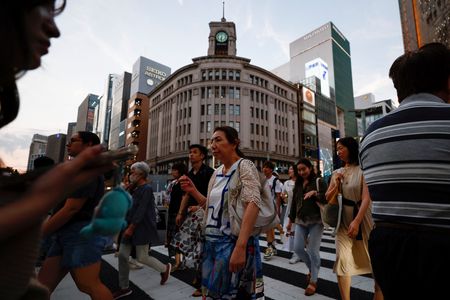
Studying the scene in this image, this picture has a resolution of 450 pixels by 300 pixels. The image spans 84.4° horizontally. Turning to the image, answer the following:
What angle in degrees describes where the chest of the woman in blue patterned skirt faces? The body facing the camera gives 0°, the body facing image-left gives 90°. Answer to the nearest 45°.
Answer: approximately 45°

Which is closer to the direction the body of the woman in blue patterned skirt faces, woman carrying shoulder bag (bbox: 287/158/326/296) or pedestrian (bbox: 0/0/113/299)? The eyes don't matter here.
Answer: the pedestrian

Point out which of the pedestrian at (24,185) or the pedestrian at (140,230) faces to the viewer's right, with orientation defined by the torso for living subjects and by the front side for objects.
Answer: the pedestrian at (24,185)

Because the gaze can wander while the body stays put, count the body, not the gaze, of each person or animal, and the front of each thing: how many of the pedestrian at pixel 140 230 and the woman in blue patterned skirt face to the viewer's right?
0

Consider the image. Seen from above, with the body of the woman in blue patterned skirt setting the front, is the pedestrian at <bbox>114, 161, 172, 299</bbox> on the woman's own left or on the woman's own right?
on the woman's own right

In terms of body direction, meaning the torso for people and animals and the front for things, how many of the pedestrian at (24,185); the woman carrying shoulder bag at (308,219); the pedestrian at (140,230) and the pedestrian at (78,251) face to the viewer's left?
2

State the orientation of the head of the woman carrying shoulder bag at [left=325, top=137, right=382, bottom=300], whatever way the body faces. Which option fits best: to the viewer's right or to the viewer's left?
to the viewer's left

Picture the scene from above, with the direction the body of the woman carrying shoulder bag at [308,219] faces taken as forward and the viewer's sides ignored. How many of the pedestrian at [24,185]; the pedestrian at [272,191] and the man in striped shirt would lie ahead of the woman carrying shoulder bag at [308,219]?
2

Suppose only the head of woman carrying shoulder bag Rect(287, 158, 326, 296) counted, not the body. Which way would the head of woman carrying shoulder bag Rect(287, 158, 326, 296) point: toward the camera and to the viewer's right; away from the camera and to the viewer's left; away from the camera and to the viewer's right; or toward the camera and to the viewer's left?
toward the camera and to the viewer's left

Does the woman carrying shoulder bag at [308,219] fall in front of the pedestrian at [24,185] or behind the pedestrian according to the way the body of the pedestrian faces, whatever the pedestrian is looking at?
in front

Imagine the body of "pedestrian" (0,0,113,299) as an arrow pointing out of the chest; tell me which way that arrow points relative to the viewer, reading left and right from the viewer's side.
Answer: facing to the right of the viewer
